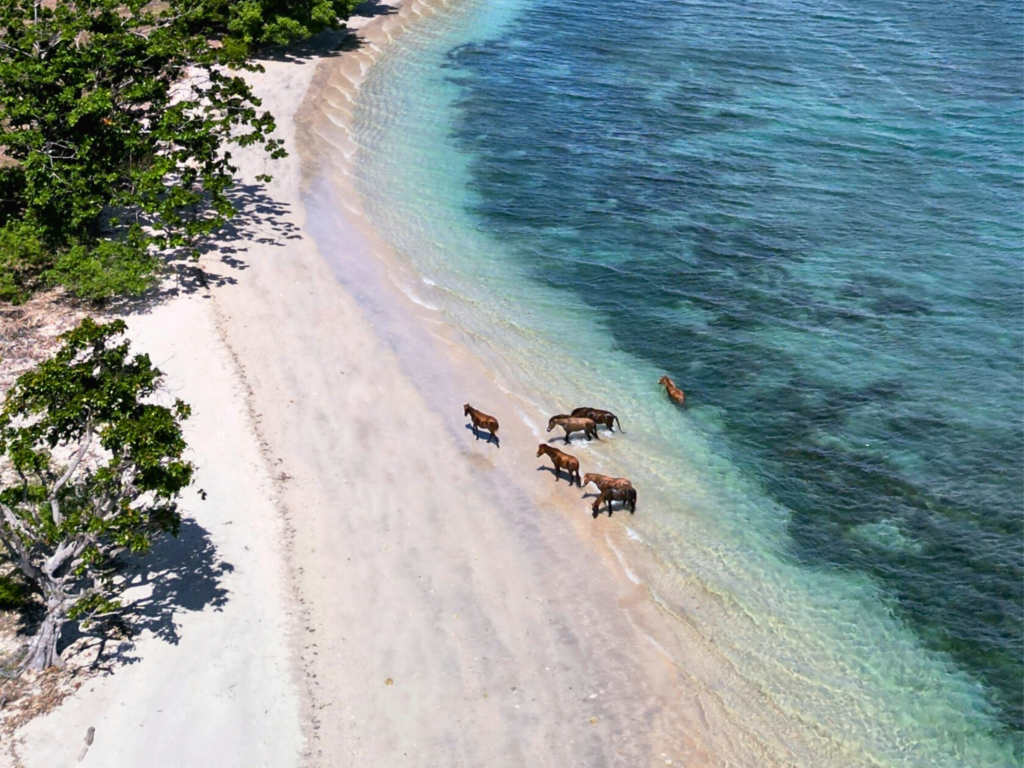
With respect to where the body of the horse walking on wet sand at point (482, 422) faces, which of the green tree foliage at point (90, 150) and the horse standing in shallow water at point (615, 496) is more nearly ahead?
the green tree foliage

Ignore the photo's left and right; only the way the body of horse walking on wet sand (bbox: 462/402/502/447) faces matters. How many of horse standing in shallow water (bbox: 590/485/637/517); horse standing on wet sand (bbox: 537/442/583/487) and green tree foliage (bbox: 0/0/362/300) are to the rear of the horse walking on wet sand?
2

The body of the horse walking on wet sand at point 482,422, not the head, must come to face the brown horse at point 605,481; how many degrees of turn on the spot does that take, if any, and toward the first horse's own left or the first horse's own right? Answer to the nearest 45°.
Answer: approximately 180°

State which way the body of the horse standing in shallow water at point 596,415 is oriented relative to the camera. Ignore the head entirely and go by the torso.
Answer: to the viewer's left

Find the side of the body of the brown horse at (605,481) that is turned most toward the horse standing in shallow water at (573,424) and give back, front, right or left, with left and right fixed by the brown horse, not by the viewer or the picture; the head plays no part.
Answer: right

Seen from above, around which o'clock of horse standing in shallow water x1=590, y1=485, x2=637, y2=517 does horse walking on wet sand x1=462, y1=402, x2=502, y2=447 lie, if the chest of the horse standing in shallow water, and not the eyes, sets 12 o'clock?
The horse walking on wet sand is roughly at 1 o'clock from the horse standing in shallow water.

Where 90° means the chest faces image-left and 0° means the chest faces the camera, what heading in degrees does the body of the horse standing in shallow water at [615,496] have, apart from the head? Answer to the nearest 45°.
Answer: approximately 90°

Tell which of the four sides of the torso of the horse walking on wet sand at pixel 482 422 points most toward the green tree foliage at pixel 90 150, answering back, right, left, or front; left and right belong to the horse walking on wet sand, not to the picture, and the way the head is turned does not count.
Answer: front

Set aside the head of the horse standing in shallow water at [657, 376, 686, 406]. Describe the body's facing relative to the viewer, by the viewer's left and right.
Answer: facing away from the viewer and to the left of the viewer

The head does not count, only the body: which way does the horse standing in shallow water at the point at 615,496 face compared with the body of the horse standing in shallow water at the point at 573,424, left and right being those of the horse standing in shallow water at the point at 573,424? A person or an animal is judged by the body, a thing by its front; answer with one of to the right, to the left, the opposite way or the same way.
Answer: the same way

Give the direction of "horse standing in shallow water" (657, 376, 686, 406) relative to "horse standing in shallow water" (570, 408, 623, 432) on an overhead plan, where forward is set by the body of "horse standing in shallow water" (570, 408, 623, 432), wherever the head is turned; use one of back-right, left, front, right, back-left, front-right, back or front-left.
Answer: back-right

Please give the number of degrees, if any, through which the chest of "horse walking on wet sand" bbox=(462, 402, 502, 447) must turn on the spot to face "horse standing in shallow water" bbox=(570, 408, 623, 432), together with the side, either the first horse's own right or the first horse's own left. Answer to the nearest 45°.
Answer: approximately 135° to the first horse's own right

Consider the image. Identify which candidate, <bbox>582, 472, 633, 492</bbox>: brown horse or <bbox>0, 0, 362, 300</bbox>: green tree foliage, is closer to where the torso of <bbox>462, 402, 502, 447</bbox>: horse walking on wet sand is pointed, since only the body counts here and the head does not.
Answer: the green tree foliage

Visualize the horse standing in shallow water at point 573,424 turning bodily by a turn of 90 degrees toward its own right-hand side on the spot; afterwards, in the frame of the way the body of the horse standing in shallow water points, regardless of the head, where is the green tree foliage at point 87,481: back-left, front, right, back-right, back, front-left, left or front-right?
back-left

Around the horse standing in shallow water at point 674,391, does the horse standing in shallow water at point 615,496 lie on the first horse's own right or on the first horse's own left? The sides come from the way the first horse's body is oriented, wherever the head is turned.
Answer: on the first horse's own left

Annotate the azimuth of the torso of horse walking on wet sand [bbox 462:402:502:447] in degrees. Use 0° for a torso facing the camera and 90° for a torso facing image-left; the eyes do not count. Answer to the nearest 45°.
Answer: approximately 135°

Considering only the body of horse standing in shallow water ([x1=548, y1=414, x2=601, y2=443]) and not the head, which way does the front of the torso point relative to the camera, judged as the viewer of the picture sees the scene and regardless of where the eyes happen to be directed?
to the viewer's left

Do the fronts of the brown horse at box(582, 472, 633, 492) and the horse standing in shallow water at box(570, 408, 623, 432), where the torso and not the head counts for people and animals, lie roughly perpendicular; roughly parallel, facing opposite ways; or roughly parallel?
roughly parallel

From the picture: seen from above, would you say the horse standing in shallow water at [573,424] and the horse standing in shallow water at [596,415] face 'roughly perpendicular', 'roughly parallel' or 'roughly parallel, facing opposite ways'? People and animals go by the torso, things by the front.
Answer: roughly parallel

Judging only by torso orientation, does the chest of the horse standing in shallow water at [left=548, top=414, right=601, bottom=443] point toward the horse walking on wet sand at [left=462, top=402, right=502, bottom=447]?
yes
